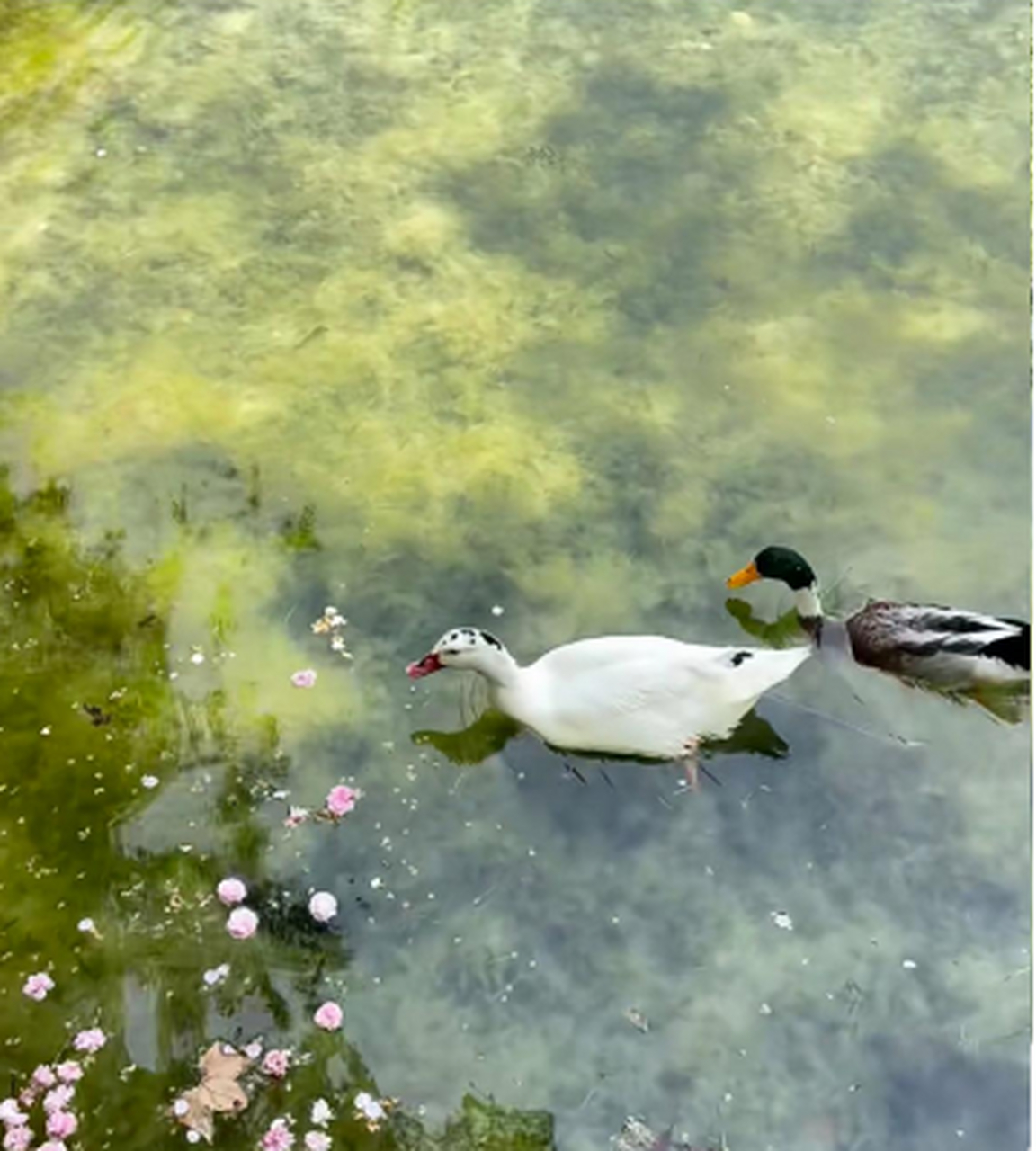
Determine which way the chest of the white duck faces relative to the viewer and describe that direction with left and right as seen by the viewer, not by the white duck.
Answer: facing to the left of the viewer

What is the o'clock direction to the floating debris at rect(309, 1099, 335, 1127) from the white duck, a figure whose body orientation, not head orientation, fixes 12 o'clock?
The floating debris is roughly at 10 o'clock from the white duck.

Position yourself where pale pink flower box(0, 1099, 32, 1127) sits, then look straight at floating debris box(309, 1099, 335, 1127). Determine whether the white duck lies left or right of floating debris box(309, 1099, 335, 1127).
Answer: left

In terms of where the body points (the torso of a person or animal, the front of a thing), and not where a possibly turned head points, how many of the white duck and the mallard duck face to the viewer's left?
2

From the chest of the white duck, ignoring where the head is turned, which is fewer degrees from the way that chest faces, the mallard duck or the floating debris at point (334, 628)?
the floating debris

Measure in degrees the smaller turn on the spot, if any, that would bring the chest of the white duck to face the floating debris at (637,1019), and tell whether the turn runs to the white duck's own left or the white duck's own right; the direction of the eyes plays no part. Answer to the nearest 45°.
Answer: approximately 90° to the white duck's own left

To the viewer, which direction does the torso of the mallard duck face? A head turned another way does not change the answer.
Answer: to the viewer's left

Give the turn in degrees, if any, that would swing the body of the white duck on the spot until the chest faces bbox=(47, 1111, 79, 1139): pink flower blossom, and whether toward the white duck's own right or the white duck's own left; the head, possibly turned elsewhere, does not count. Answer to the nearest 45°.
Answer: approximately 45° to the white duck's own left

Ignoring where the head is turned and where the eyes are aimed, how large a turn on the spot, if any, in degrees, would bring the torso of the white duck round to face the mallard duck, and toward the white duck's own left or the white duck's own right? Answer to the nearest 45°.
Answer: approximately 180°

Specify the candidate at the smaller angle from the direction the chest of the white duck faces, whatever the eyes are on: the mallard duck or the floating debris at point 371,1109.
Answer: the floating debris

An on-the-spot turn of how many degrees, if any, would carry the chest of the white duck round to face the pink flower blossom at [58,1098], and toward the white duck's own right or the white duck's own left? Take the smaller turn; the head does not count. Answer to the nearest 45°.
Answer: approximately 45° to the white duck's own left

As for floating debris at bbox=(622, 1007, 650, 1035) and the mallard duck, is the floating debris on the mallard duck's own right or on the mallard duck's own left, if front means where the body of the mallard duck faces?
on the mallard duck's own left
